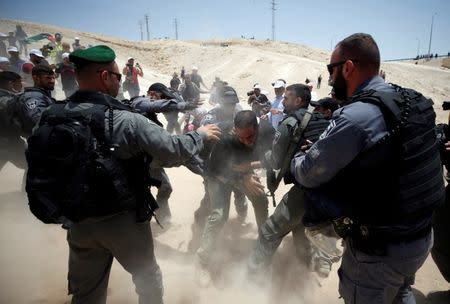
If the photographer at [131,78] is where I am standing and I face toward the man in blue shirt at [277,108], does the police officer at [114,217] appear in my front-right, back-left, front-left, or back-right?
front-right

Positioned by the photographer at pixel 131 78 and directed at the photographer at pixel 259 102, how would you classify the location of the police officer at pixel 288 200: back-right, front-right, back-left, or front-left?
front-right

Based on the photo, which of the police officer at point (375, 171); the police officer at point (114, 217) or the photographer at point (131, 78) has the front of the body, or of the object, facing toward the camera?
the photographer

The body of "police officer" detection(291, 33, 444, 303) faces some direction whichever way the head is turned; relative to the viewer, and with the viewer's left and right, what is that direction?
facing away from the viewer and to the left of the viewer

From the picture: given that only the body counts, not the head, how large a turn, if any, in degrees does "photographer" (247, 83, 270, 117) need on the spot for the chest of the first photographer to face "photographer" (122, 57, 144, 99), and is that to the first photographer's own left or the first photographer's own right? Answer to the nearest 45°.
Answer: approximately 135° to the first photographer's own right

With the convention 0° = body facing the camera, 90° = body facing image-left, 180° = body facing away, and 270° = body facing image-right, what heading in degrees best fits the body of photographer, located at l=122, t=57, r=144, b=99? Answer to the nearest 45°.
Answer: approximately 0°

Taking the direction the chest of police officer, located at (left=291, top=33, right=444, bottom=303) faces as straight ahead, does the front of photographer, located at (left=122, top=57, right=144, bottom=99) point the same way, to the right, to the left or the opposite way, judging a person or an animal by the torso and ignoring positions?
the opposite way

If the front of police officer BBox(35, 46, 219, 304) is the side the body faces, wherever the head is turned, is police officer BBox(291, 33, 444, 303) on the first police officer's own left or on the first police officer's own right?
on the first police officer's own right

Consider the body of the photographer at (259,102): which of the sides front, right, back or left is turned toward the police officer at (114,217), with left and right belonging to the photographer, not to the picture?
front

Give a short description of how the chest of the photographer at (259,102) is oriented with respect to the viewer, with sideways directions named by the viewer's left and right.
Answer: facing the viewer

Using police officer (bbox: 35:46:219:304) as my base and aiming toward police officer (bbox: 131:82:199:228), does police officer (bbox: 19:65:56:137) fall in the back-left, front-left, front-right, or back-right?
front-left

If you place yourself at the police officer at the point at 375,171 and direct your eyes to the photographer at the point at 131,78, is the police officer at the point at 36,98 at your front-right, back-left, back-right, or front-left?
front-left

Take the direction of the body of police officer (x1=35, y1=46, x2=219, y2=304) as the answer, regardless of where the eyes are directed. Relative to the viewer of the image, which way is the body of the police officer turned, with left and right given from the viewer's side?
facing away from the viewer and to the right of the viewer

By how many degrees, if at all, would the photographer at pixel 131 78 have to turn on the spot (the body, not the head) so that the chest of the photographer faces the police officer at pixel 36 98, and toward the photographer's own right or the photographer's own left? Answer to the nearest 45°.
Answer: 0° — they already face them

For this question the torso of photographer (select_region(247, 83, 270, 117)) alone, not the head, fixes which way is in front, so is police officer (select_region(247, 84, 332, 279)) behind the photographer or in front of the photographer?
in front
